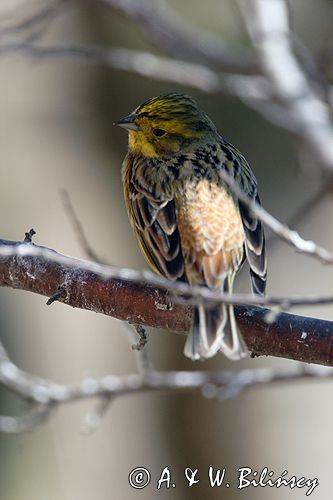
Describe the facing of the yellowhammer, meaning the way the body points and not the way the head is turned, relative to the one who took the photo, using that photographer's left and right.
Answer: facing away from the viewer and to the left of the viewer
